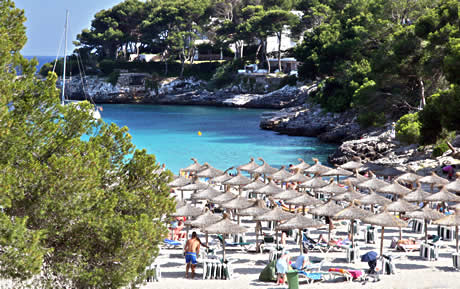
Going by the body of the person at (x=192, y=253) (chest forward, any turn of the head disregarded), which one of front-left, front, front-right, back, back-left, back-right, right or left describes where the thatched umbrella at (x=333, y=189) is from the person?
front-right

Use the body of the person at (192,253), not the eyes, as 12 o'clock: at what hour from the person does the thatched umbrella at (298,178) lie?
The thatched umbrella is roughly at 1 o'clock from the person.

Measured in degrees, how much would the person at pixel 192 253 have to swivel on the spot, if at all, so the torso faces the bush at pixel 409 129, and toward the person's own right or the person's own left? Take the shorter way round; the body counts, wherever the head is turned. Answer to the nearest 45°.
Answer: approximately 45° to the person's own right

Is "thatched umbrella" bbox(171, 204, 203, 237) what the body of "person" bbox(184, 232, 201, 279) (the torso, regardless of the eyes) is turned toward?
yes

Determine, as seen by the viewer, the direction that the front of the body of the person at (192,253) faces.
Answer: away from the camera

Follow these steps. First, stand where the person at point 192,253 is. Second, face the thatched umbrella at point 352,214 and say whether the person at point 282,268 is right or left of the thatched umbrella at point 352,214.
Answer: right
